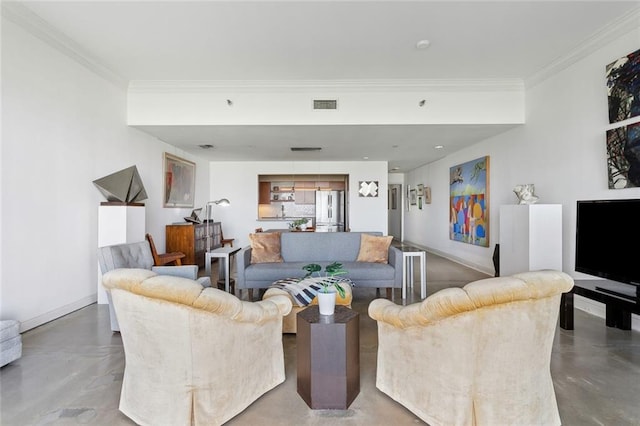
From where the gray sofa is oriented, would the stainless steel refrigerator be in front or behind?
behind

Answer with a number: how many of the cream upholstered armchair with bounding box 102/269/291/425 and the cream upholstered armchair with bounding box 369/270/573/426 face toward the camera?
0

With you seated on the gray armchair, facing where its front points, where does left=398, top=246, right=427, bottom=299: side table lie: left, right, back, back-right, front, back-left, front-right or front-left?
front-left

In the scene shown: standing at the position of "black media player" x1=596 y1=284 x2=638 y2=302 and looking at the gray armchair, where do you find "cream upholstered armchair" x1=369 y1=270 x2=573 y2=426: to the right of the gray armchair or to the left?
left

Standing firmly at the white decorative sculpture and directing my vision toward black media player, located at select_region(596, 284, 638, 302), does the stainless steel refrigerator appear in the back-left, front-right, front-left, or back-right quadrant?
back-right

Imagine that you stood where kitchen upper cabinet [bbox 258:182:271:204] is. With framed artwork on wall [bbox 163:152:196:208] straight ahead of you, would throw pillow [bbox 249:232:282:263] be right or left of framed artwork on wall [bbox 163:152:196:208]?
left

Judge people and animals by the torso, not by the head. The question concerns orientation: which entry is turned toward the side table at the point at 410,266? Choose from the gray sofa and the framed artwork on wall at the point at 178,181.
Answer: the framed artwork on wall

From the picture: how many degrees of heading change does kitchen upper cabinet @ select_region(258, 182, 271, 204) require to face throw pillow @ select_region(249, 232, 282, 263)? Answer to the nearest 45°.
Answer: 0° — it already faces it

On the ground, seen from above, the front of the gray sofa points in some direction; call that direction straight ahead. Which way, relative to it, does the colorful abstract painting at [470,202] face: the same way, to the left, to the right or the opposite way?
to the right
